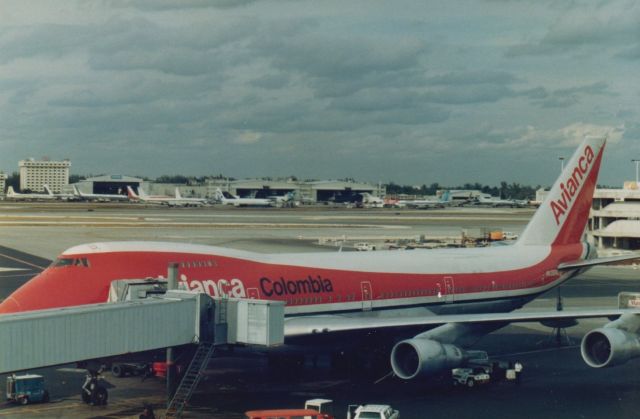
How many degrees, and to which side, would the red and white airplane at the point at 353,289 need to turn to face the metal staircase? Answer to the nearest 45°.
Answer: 0° — it already faces it

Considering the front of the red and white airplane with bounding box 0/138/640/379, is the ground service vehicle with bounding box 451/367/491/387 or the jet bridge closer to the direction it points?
the jet bridge

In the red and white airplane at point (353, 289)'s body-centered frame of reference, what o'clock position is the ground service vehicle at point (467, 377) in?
The ground service vehicle is roughly at 7 o'clock from the red and white airplane.

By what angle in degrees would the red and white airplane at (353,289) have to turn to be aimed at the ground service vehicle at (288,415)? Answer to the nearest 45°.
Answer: approximately 45° to its left

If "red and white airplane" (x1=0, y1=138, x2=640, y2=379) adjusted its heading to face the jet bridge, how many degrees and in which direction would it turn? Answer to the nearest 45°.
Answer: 0° — it already faces it

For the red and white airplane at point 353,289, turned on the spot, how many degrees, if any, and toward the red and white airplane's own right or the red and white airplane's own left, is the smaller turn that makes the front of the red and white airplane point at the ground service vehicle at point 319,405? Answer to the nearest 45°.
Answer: approximately 45° to the red and white airplane's own left

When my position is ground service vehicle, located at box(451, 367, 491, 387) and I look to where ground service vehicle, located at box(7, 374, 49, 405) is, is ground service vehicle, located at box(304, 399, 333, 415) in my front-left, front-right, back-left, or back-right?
front-left

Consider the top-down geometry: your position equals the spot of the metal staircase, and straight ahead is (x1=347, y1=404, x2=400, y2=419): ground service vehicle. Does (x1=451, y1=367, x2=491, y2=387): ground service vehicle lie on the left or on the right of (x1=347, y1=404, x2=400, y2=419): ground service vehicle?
left

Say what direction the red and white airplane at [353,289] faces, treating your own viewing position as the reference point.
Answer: facing the viewer and to the left of the viewer
